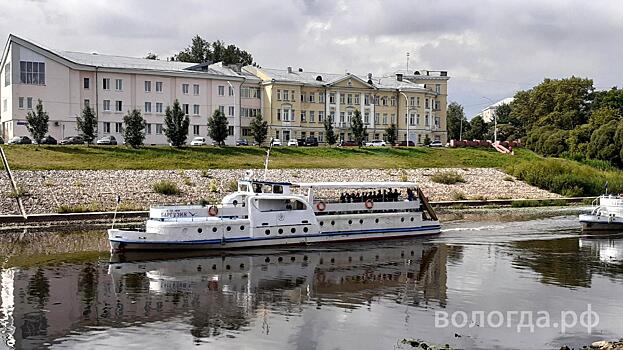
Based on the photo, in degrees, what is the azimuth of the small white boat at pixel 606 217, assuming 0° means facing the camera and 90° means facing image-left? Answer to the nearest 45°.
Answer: approximately 90°

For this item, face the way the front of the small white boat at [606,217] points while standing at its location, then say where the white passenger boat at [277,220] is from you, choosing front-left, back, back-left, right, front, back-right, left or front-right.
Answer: front-left
